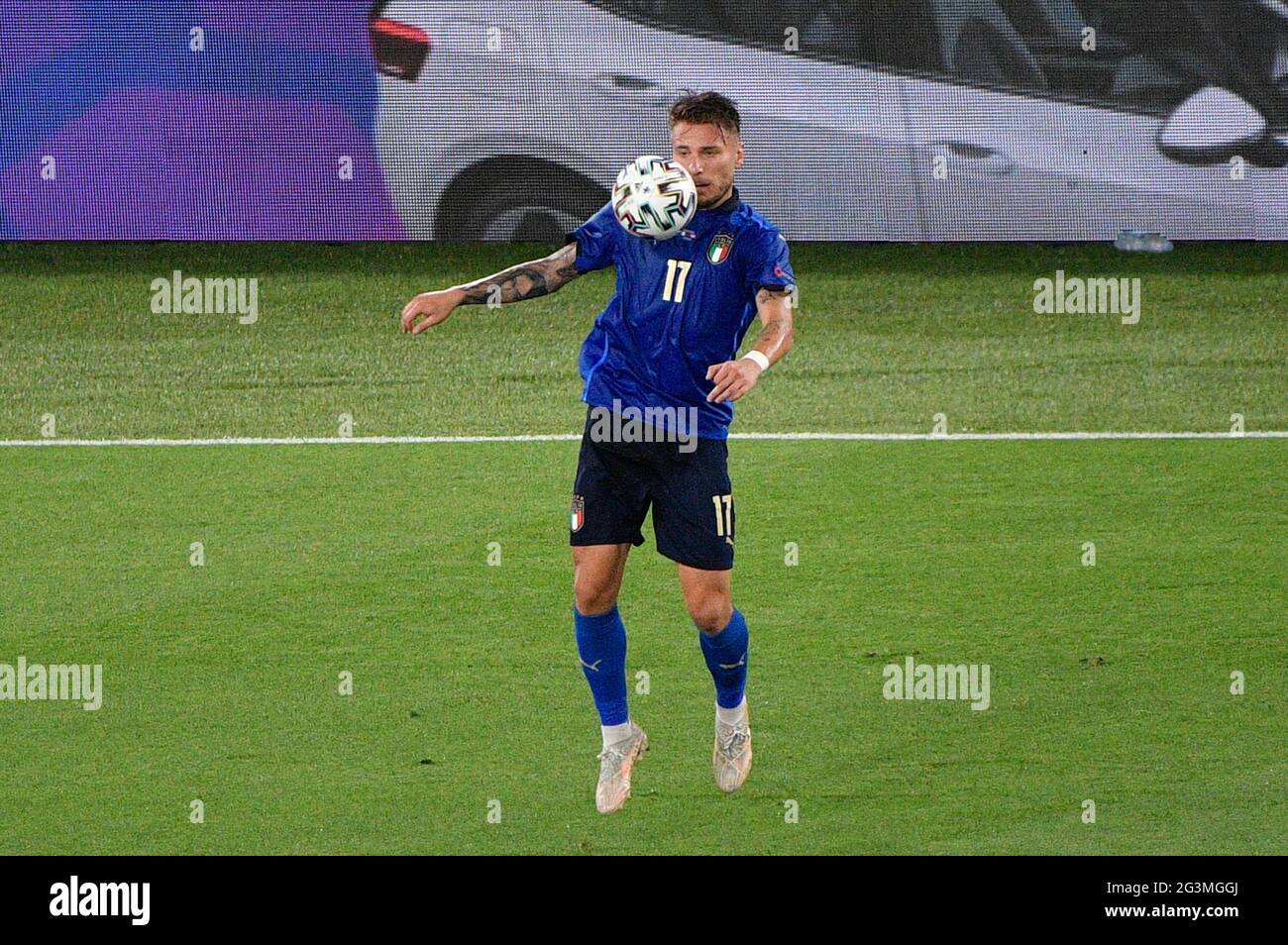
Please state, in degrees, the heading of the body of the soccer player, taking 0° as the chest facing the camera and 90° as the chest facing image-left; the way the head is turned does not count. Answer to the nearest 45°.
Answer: approximately 0°
